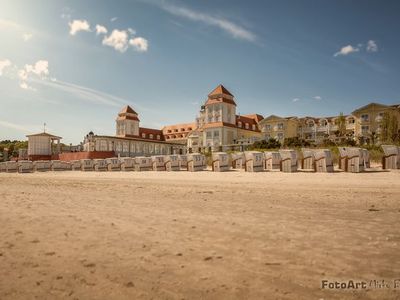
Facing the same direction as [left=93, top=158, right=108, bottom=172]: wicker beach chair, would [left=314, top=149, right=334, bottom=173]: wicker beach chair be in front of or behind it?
in front

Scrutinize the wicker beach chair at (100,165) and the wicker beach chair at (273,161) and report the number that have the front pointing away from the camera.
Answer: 0

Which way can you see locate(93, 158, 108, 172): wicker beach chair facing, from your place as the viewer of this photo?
facing the viewer and to the right of the viewer
